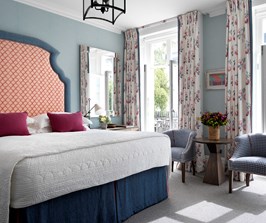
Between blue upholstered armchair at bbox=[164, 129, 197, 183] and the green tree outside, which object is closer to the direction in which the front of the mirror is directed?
the blue upholstered armchair

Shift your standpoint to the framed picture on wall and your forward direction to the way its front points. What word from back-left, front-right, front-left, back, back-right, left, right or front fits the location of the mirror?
front-right

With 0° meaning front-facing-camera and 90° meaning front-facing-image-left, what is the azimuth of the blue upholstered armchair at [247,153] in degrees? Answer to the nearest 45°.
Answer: approximately 45°

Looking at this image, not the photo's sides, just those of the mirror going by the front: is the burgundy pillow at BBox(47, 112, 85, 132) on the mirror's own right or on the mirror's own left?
on the mirror's own right

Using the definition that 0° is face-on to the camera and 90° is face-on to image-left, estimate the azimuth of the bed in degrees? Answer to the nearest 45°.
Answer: approximately 315°

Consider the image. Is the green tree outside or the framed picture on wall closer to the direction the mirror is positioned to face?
the framed picture on wall

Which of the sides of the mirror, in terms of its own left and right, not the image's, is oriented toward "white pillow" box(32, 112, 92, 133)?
right

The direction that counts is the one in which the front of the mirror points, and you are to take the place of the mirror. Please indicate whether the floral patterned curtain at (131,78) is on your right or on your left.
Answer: on your left

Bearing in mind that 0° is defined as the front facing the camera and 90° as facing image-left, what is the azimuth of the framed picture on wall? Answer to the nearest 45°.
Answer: approximately 45°

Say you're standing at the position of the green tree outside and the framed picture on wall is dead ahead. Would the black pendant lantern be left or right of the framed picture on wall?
right

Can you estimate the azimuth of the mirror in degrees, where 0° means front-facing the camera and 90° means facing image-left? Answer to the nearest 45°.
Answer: approximately 315°
